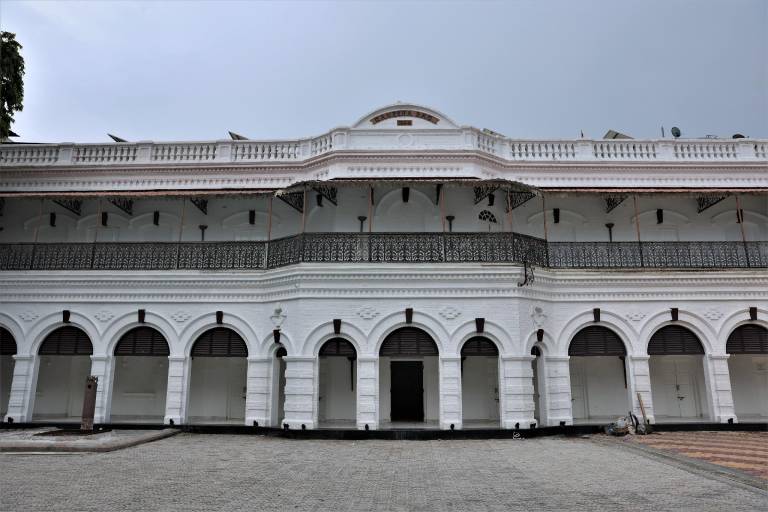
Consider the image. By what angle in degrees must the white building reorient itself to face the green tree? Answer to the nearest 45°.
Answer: approximately 90° to its right

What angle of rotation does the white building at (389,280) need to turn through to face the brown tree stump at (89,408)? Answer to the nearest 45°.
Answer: approximately 90° to its right

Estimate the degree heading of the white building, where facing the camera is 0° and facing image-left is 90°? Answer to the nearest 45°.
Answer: approximately 0°
